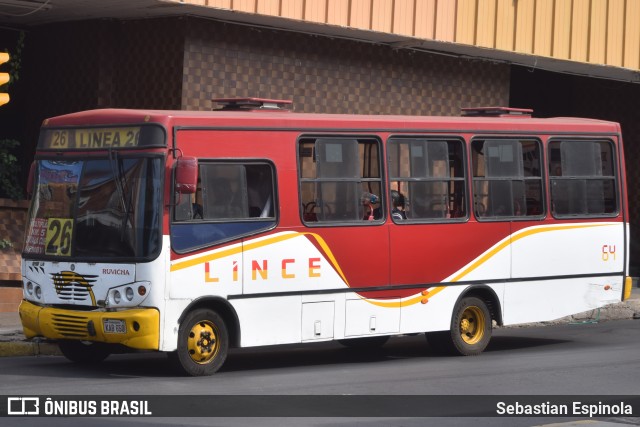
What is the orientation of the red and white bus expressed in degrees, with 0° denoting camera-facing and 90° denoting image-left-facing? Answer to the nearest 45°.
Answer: approximately 45°
